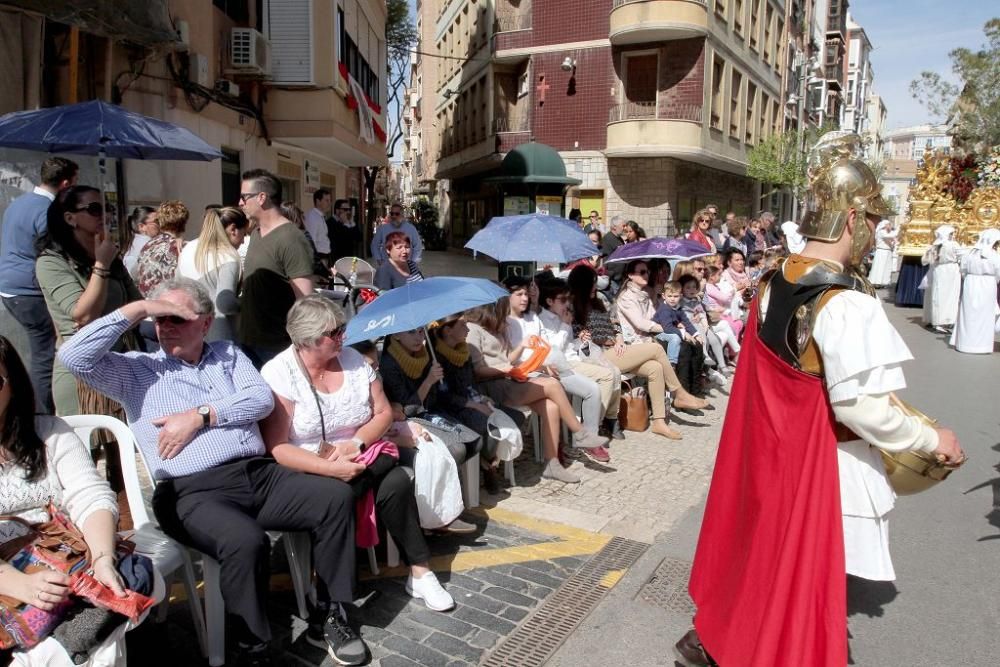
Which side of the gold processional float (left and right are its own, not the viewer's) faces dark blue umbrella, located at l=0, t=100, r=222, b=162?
front

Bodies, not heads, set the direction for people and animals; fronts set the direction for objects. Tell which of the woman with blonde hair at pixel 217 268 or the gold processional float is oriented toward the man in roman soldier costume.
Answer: the gold processional float

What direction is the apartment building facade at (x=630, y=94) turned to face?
toward the camera

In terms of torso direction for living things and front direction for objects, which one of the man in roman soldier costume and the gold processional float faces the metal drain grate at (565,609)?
the gold processional float

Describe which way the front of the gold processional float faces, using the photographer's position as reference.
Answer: facing the viewer

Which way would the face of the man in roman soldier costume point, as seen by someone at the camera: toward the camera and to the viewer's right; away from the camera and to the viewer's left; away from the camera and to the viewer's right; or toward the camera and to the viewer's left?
away from the camera and to the viewer's right

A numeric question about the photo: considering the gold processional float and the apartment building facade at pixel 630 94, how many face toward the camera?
2

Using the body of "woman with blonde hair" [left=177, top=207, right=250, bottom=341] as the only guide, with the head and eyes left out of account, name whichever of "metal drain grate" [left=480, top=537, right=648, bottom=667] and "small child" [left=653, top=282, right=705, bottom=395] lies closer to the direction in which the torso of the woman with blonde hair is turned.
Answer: the small child

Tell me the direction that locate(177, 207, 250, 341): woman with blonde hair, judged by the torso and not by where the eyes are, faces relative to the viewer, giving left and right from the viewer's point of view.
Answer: facing away from the viewer and to the right of the viewer

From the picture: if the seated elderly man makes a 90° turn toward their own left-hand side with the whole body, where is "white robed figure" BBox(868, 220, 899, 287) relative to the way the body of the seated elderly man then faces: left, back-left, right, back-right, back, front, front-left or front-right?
front
